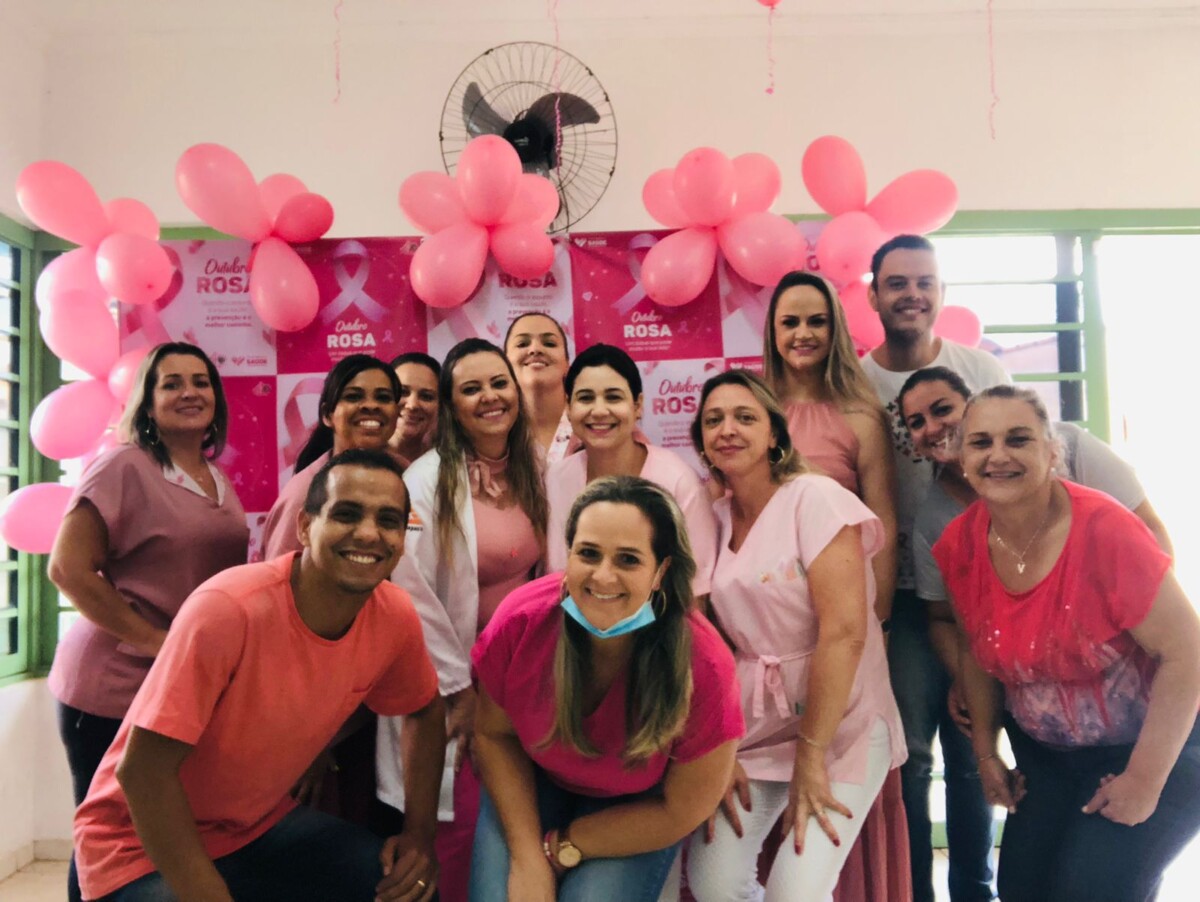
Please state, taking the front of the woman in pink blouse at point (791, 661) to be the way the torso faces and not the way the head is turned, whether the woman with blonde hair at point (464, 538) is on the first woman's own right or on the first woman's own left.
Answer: on the first woman's own right

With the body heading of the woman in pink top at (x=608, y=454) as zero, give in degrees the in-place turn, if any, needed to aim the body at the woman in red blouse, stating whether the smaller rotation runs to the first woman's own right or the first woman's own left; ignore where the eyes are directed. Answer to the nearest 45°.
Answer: approximately 90° to the first woman's own left

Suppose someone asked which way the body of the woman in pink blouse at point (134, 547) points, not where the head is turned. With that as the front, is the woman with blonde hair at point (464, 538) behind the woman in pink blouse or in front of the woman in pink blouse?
in front

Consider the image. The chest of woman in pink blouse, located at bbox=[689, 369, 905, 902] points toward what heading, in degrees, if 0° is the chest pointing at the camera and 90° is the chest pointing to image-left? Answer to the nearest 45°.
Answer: approximately 45°

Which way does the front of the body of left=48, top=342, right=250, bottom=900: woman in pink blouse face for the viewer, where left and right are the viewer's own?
facing the viewer and to the right of the viewer

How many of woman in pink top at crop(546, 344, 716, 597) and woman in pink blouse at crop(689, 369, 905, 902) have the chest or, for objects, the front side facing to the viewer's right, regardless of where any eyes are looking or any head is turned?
0

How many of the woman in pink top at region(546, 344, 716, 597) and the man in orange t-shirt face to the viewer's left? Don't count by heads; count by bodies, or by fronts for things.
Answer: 0

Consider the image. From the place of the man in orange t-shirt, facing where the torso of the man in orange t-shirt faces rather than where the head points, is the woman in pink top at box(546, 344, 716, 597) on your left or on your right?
on your left

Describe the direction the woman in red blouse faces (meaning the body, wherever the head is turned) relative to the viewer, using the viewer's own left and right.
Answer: facing the viewer and to the left of the viewer
